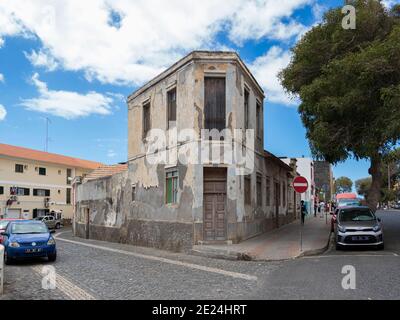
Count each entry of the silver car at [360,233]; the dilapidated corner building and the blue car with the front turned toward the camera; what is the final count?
3

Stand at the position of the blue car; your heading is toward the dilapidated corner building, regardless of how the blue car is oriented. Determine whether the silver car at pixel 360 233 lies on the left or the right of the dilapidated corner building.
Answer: right

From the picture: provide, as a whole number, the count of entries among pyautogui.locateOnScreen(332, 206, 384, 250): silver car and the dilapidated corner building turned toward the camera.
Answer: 2

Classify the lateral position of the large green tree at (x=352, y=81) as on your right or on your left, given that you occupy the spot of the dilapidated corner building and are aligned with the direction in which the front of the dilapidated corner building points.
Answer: on your left

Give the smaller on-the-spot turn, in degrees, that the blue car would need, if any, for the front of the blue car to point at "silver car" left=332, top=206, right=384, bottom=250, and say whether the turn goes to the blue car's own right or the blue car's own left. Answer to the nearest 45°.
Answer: approximately 90° to the blue car's own left

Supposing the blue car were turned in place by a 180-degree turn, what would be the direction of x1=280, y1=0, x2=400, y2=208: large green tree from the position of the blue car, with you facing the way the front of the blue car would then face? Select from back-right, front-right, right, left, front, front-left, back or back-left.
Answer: right

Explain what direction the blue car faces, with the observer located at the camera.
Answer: facing the viewer

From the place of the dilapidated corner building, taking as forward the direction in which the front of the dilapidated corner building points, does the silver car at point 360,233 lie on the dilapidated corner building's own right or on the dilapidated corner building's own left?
on the dilapidated corner building's own left

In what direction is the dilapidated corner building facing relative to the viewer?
toward the camera

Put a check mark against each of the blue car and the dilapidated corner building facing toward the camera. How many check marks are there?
2

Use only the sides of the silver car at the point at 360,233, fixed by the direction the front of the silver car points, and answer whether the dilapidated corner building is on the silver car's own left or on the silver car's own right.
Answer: on the silver car's own right
